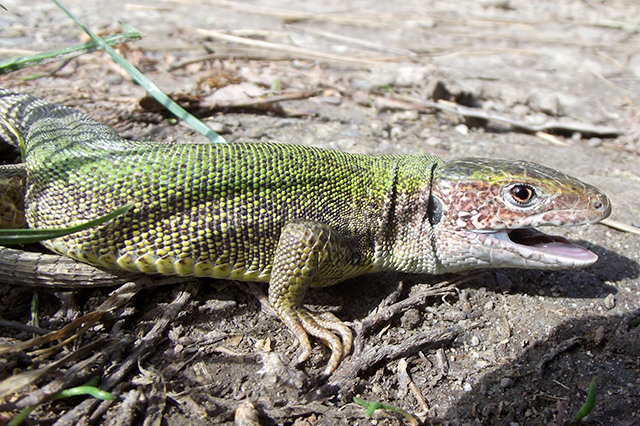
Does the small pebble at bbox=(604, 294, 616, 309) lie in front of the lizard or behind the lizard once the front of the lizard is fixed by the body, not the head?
in front

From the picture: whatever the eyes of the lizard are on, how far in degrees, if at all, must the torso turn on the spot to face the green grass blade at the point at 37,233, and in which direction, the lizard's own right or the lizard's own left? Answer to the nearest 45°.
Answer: approximately 135° to the lizard's own right

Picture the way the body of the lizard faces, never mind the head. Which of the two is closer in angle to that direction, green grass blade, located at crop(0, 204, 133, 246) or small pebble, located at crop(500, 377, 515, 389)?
the small pebble

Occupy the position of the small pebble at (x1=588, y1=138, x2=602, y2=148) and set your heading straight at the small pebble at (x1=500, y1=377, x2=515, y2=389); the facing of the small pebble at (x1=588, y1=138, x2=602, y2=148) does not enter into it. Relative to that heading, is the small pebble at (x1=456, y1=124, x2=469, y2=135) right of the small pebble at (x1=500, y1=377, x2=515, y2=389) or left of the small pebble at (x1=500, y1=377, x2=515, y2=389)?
right

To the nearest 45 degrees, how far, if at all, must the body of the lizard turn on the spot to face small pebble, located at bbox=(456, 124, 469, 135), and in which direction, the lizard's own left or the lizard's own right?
approximately 45° to the lizard's own left

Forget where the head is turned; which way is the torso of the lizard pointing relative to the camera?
to the viewer's right

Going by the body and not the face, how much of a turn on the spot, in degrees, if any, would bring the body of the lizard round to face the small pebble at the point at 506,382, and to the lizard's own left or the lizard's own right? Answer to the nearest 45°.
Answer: approximately 45° to the lizard's own right

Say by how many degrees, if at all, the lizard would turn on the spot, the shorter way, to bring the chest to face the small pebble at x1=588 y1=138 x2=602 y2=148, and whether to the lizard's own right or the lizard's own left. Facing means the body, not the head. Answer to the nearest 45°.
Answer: approximately 45° to the lizard's own left

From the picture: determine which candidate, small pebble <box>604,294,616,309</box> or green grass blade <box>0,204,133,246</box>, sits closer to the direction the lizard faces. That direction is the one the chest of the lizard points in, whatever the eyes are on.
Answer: the small pebble
